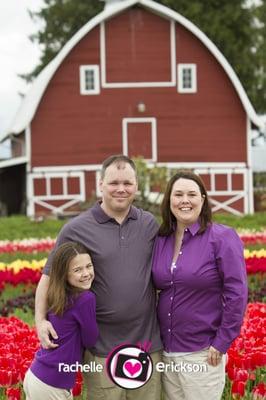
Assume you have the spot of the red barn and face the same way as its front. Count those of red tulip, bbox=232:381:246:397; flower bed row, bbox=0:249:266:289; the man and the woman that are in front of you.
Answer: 4

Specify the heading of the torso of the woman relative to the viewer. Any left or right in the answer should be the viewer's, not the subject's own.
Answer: facing the viewer and to the left of the viewer

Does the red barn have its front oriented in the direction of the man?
yes

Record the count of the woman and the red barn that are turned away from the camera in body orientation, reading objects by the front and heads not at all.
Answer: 0

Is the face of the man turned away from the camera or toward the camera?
toward the camera

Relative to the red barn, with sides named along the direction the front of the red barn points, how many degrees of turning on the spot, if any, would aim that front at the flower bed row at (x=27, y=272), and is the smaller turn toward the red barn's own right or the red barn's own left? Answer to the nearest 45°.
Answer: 0° — it already faces it

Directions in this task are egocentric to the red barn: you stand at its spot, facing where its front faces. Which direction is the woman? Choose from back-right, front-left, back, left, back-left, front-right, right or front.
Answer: front

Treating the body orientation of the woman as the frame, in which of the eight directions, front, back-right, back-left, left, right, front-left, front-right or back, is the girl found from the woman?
front-right

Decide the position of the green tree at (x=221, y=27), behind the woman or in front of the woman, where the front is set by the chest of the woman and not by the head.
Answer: behind

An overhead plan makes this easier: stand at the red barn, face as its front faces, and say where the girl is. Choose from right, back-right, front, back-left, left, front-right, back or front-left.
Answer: front

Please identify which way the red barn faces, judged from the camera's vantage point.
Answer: facing the viewer

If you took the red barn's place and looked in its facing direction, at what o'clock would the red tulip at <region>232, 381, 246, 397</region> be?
The red tulip is roughly at 12 o'clock from the red barn.

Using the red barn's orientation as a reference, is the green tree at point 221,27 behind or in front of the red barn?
behind

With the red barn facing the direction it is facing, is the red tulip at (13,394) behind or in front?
in front

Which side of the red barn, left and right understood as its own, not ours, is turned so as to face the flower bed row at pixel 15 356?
front
